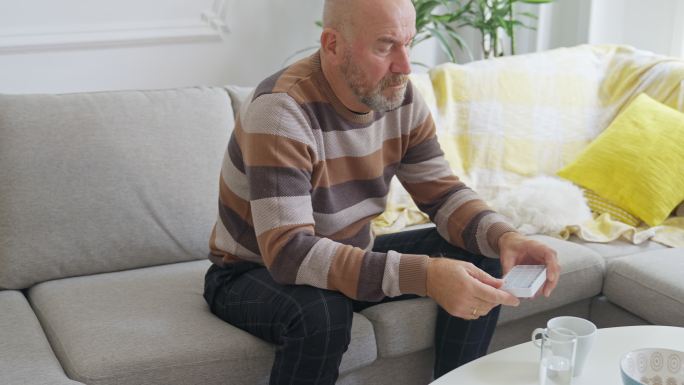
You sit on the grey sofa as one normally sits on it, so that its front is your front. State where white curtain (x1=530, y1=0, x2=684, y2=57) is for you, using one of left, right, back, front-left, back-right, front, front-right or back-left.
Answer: left

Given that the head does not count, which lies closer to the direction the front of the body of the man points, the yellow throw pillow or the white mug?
the white mug

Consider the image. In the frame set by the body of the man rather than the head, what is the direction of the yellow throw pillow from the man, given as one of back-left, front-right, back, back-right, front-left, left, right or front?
left

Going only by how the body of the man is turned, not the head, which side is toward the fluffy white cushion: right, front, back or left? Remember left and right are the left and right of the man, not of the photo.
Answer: left

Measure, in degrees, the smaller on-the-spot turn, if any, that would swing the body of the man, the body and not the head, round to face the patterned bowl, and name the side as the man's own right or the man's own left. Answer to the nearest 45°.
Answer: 0° — they already face it

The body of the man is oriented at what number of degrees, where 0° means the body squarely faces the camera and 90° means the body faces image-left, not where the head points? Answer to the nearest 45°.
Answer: approximately 315°

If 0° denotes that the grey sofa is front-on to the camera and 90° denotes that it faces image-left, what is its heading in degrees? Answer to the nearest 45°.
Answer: approximately 315°
